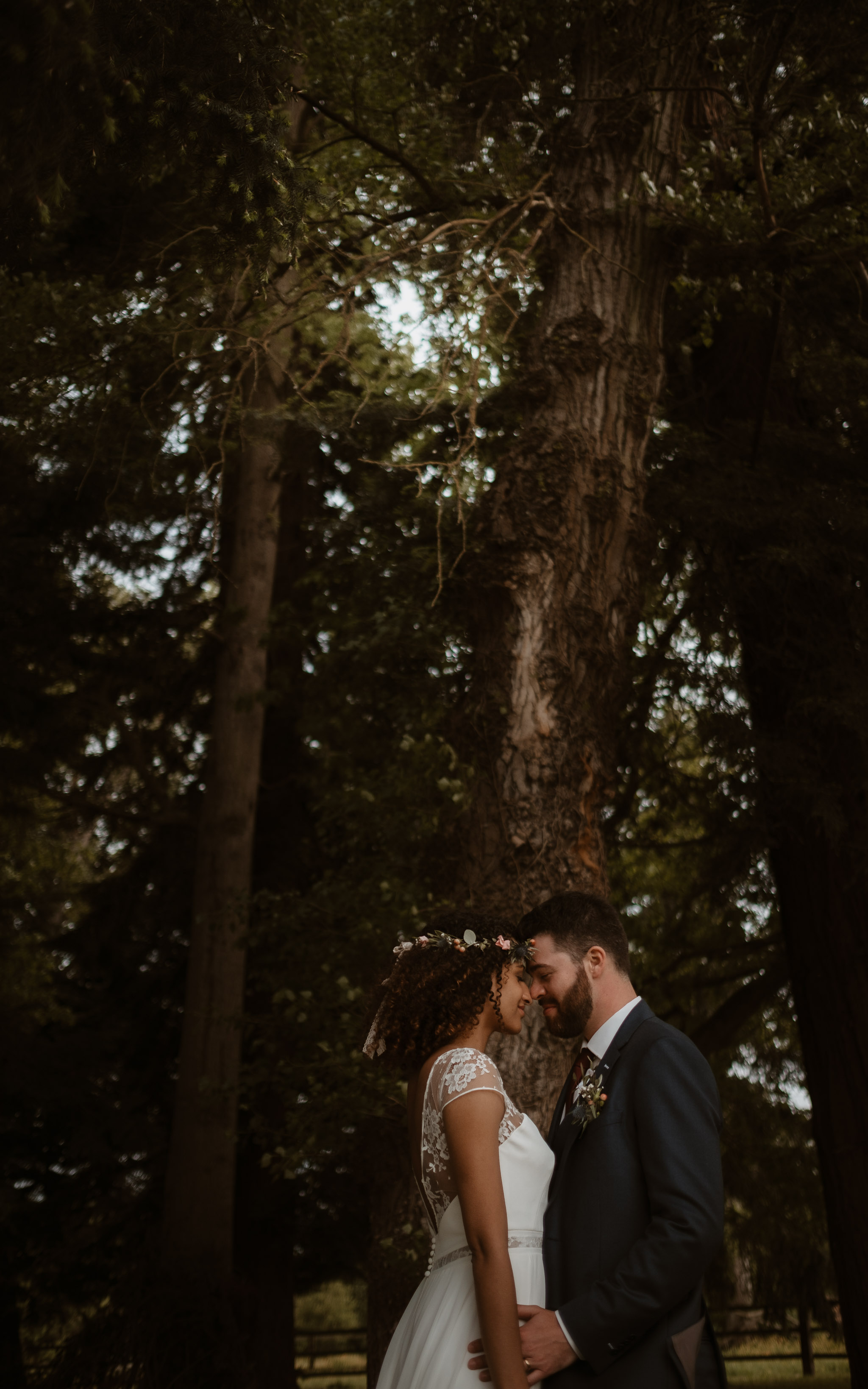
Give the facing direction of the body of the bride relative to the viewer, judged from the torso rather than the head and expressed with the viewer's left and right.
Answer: facing to the right of the viewer

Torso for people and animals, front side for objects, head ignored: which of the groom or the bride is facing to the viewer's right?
the bride

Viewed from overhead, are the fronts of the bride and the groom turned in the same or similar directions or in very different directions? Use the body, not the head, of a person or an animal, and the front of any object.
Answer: very different directions

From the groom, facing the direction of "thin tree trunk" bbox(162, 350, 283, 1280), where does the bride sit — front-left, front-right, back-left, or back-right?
front-left

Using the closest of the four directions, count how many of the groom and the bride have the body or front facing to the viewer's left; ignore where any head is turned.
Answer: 1

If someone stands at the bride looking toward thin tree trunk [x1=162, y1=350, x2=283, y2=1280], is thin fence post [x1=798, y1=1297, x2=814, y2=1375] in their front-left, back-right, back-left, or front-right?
front-right

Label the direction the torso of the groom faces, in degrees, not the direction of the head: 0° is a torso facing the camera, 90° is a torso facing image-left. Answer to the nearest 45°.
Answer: approximately 90°

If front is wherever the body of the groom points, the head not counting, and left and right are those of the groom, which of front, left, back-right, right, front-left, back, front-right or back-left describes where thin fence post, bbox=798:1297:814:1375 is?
right

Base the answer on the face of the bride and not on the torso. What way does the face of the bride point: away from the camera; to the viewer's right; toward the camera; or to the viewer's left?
to the viewer's right
